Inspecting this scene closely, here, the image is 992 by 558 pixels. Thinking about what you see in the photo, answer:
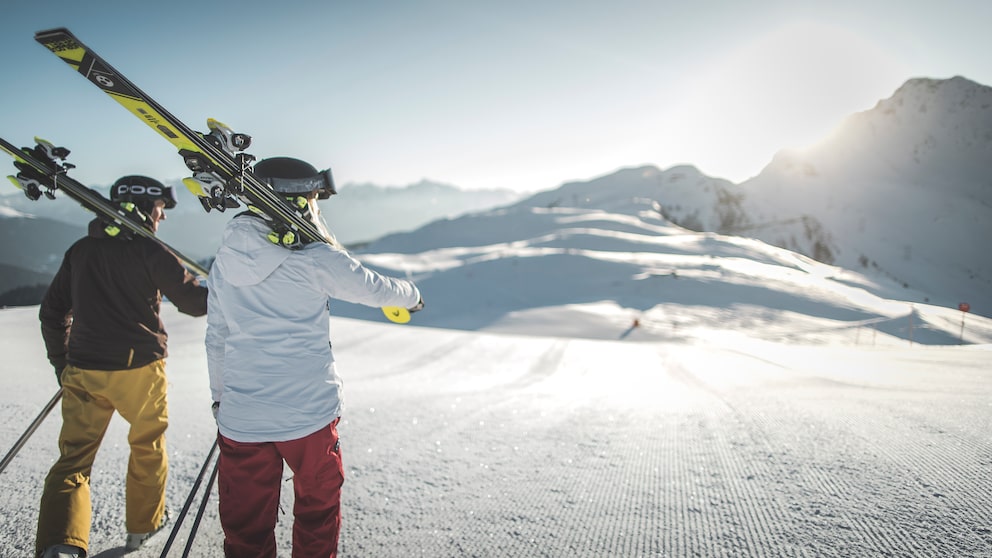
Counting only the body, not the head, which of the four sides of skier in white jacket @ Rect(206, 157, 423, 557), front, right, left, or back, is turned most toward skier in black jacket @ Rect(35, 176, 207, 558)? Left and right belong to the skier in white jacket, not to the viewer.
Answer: left

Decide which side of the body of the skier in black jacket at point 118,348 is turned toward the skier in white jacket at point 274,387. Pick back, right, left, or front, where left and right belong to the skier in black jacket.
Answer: right

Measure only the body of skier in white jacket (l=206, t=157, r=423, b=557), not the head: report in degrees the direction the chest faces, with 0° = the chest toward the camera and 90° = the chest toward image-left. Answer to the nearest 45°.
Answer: approximately 225°

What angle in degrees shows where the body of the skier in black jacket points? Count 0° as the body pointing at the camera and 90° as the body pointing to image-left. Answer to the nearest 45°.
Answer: approximately 225°
